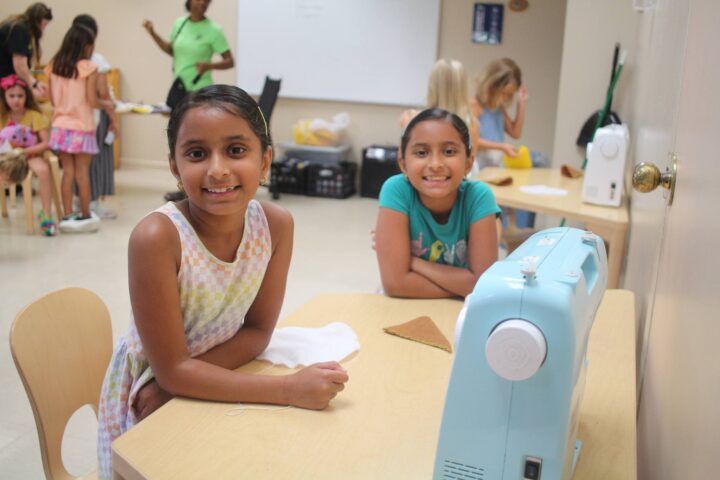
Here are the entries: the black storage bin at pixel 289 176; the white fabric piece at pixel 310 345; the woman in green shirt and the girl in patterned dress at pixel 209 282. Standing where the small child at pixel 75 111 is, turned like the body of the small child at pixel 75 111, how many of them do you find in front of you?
2

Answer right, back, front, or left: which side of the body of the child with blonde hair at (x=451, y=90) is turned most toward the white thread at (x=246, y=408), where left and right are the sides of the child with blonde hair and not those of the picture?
back

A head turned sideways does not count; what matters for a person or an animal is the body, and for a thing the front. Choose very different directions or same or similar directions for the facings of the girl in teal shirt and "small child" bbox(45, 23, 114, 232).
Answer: very different directions

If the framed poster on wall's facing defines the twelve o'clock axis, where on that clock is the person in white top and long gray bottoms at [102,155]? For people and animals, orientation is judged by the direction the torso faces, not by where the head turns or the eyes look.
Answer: The person in white top and long gray bottoms is roughly at 2 o'clock from the framed poster on wall.

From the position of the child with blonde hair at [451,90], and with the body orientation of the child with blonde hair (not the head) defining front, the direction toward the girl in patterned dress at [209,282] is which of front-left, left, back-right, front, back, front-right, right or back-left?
back

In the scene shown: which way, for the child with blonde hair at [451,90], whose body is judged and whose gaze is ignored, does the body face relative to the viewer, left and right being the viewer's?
facing away from the viewer

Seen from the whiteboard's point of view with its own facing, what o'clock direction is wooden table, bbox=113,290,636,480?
The wooden table is roughly at 12 o'clock from the whiteboard.
